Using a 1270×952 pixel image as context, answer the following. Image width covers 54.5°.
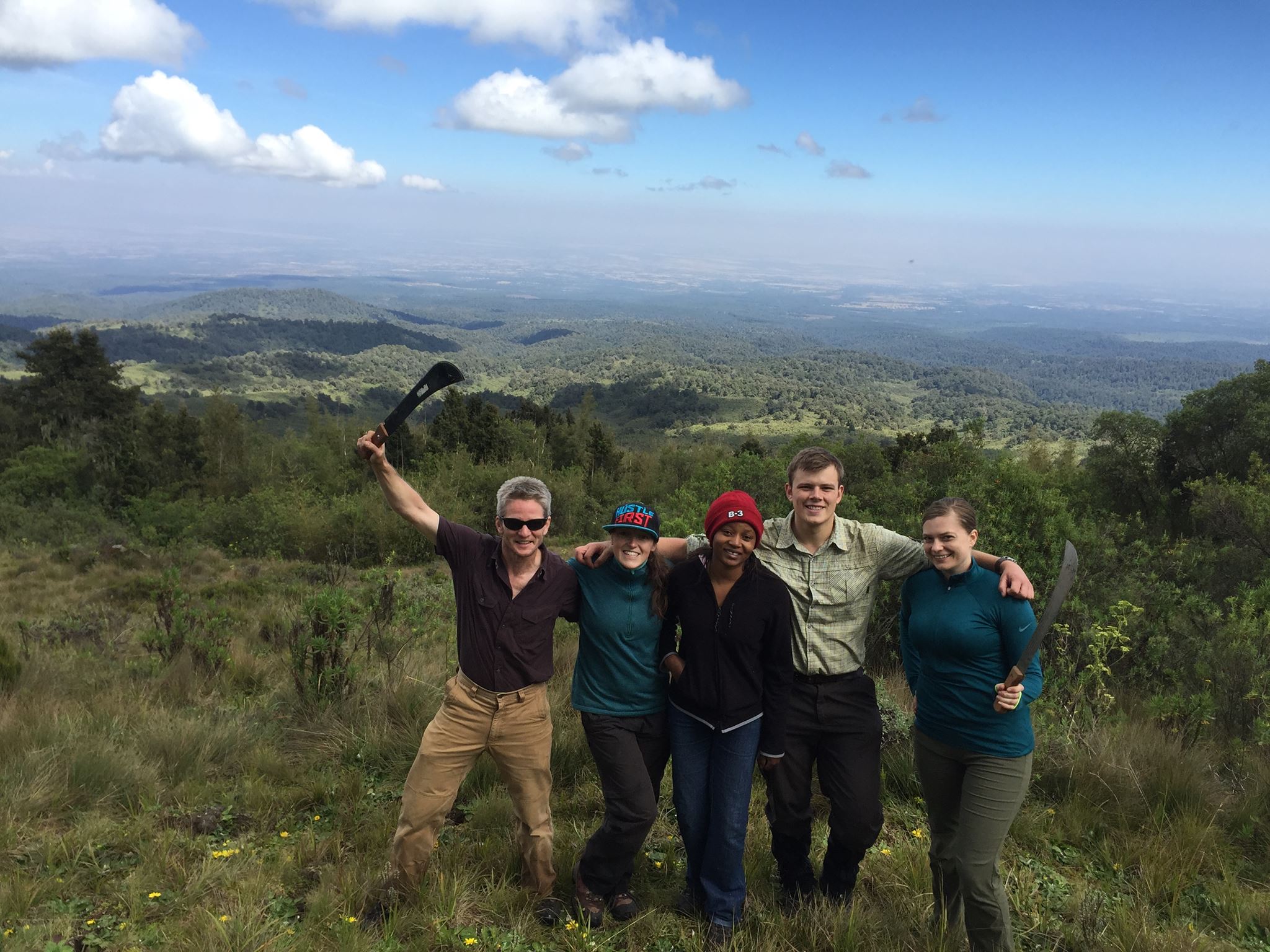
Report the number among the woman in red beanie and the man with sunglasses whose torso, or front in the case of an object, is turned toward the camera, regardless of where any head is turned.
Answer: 2

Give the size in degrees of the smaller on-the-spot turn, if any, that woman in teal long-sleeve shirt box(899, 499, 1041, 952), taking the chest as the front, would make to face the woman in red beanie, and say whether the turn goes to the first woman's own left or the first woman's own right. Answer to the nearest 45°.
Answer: approximately 45° to the first woman's own right

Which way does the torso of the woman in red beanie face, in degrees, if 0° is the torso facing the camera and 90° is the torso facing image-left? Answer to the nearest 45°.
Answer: approximately 0°

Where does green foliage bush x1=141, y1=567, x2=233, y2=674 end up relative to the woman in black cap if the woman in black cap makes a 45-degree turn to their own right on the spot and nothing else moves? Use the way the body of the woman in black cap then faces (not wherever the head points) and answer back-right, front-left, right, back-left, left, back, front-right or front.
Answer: right

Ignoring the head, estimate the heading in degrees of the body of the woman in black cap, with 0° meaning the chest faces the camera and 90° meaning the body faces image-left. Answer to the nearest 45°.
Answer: approximately 0°
